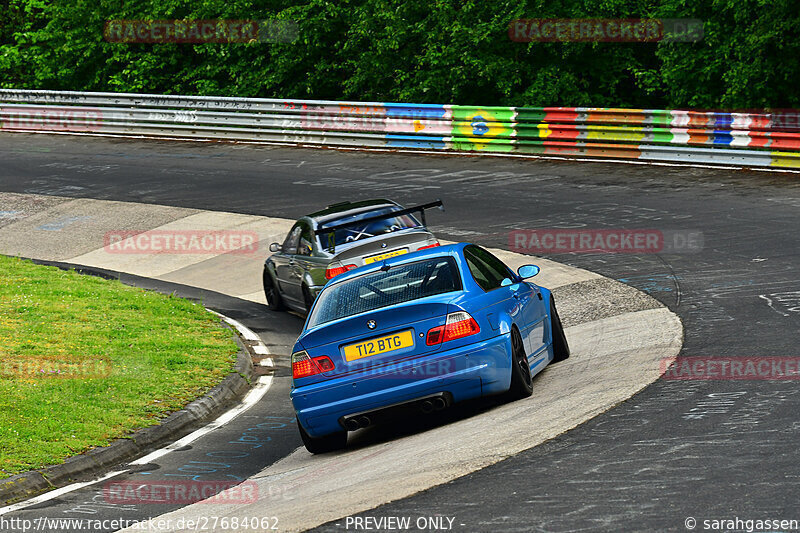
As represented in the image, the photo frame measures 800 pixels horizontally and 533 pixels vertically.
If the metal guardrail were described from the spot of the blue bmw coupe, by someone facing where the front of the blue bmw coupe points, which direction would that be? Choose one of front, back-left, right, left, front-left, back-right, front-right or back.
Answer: front-left

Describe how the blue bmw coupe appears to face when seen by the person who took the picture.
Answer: facing away from the viewer and to the right of the viewer
